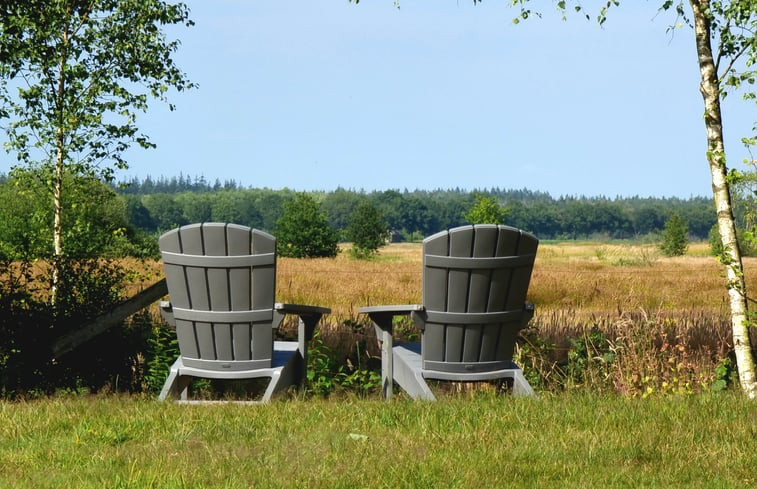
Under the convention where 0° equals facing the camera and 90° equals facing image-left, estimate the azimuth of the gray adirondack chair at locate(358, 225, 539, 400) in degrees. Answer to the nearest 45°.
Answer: approximately 135°

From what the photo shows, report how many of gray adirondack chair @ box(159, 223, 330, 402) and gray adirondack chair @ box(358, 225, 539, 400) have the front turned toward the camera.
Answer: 0

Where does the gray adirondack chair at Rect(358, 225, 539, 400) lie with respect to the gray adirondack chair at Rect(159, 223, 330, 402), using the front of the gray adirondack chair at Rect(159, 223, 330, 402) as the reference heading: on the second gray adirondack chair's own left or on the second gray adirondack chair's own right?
on the second gray adirondack chair's own right

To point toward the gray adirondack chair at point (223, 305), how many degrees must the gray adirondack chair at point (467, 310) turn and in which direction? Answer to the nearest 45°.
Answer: approximately 45° to its left

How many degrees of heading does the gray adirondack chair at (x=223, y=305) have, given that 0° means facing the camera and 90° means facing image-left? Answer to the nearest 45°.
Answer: approximately 225°
